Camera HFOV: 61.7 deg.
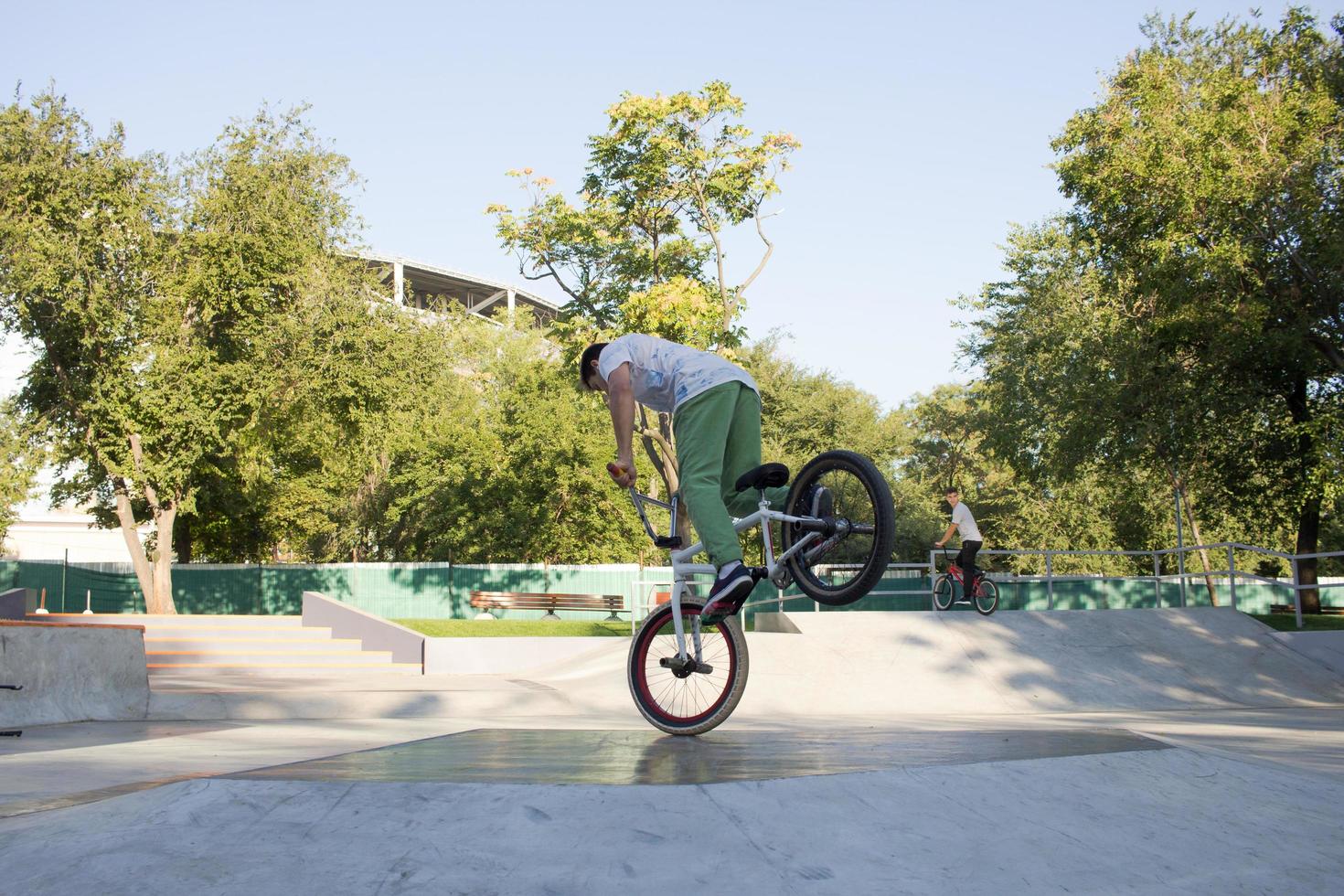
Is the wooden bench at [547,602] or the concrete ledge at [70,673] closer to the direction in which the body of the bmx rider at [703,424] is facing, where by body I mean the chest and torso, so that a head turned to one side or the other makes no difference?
the concrete ledge

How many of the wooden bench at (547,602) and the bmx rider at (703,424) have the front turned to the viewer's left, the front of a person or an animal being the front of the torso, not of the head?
1

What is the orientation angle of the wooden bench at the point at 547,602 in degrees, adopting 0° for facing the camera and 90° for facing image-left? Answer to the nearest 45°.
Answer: approximately 0°

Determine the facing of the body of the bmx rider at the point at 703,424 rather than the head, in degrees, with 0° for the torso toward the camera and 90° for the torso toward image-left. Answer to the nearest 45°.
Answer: approximately 90°

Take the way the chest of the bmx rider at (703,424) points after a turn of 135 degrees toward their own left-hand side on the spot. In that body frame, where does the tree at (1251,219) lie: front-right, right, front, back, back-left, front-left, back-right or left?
left

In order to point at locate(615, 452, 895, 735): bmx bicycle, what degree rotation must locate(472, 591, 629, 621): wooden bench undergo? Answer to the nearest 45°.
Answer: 0° — it already faces it

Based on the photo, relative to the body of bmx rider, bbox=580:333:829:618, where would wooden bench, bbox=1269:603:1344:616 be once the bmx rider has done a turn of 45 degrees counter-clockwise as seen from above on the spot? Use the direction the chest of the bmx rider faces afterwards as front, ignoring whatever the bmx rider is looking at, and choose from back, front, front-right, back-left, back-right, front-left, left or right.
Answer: back

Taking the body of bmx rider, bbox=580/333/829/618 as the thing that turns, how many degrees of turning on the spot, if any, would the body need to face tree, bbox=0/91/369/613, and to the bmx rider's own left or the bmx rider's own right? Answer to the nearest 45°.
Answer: approximately 45° to the bmx rider's own right
